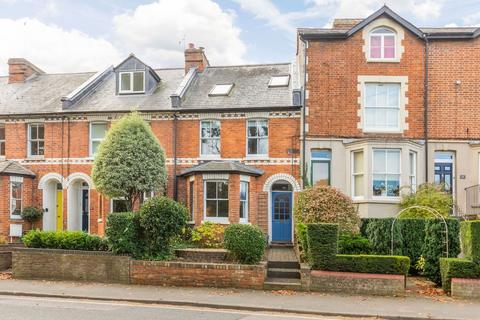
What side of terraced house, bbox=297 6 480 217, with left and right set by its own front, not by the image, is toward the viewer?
front

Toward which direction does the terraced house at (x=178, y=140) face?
toward the camera

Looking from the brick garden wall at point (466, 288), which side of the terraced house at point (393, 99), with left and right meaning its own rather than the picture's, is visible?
front

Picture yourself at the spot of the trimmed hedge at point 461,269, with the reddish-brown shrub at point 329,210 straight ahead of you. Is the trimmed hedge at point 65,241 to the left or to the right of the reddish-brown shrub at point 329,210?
left

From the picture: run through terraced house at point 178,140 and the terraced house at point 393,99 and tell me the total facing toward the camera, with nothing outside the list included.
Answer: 2

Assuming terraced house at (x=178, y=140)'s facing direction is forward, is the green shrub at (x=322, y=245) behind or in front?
in front

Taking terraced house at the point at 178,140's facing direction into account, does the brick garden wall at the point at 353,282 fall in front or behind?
in front

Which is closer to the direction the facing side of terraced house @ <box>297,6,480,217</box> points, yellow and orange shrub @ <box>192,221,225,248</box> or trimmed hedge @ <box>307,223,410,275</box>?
the trimmed hedge

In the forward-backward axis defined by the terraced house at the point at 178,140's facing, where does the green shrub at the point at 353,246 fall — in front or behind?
in front

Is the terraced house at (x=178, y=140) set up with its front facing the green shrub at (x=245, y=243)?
yes

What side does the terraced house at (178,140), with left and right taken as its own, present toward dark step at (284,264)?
front

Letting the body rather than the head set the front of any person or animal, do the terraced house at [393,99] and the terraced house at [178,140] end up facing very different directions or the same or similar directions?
same or similar directions
